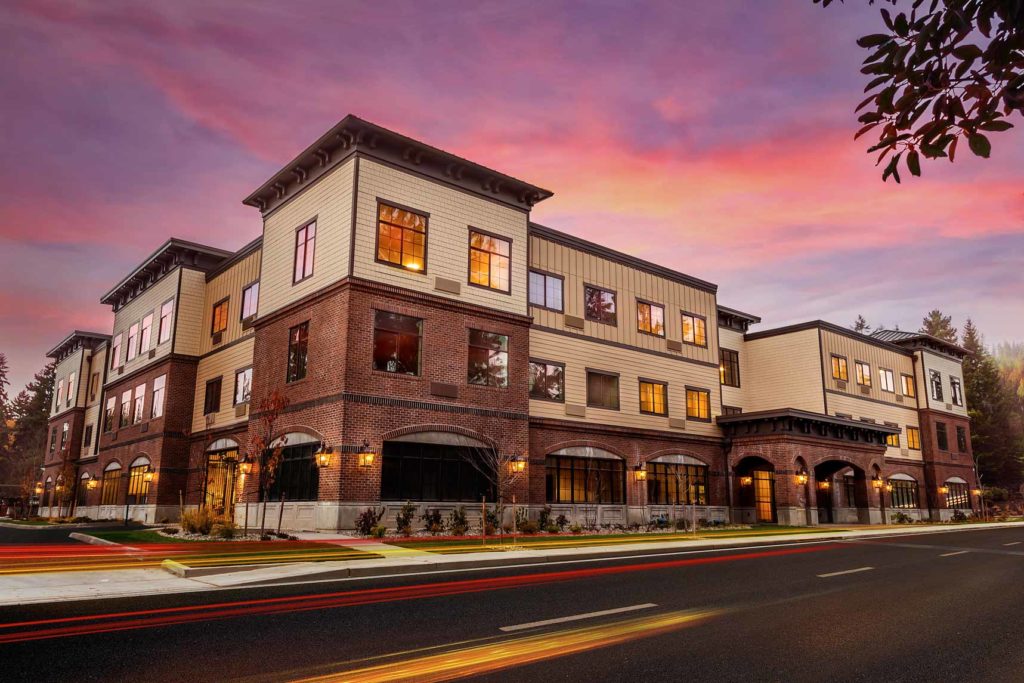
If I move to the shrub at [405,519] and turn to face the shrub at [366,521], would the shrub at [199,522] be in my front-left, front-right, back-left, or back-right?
front-right
